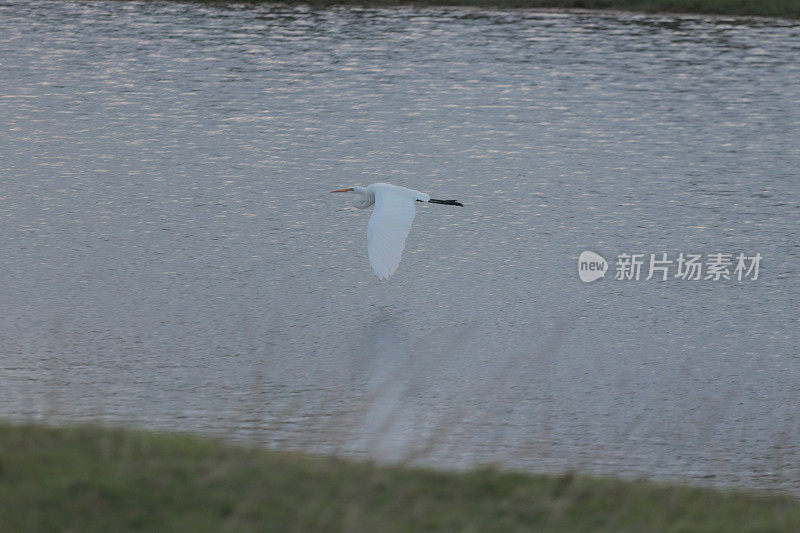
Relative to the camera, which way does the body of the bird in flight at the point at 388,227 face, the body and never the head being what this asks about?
to the viewer's left
